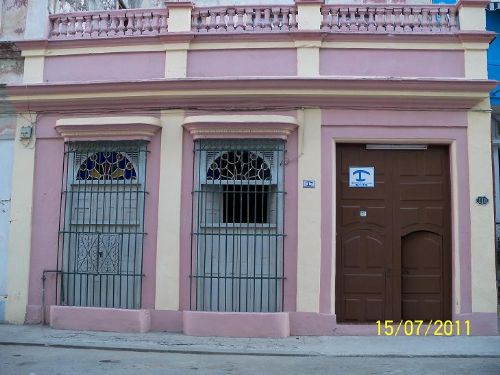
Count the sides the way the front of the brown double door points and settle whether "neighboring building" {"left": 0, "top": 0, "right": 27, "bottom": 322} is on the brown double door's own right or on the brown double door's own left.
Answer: on the brown double door's own right

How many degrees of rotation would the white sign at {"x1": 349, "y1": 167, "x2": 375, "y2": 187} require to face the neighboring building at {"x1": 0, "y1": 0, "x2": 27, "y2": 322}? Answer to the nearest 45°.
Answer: approximately 90° to its right

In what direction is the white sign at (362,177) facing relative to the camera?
toward the camera

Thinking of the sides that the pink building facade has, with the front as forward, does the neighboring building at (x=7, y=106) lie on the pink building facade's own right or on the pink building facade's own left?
on the pink building facade's own right

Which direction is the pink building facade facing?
toward the camera

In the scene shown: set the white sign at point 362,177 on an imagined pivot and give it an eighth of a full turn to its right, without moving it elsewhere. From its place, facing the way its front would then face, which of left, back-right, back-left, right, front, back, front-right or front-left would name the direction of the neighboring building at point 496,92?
back

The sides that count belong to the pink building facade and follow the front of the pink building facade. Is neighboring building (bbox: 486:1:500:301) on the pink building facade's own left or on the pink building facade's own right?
on the pink building facade's own left

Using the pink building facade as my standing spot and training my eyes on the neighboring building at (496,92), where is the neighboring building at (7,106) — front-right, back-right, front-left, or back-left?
back-left
